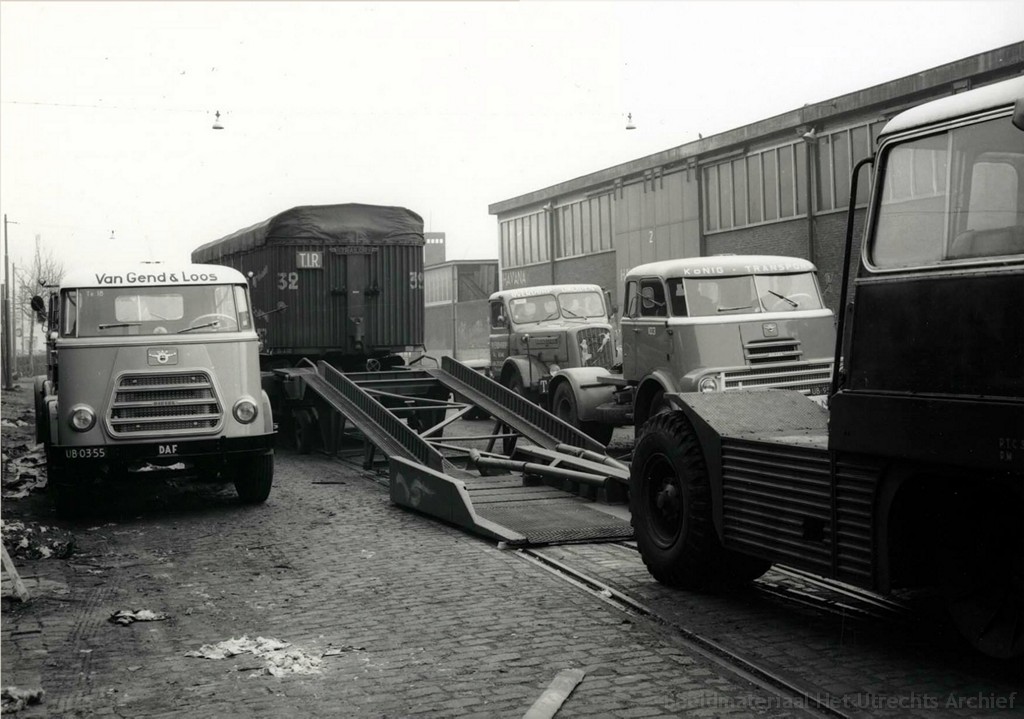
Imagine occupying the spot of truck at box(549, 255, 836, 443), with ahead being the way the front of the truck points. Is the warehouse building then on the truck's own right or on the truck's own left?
on the truck's own left

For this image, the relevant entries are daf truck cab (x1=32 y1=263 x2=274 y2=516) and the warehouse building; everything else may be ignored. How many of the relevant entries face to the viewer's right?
0

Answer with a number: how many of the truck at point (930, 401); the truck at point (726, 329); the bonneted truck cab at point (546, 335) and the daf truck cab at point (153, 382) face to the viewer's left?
0

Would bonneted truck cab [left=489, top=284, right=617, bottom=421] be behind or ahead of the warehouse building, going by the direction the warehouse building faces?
ahead

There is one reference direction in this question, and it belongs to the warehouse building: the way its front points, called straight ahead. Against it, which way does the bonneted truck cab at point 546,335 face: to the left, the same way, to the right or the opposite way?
to the left

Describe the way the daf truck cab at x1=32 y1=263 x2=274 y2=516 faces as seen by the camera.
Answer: facing the viewer

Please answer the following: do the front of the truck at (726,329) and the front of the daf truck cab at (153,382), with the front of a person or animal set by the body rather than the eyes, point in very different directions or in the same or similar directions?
same or similar directions

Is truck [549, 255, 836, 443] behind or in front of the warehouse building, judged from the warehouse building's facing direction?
in front

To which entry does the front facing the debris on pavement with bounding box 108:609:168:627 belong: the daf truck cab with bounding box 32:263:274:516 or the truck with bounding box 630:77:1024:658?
the daf truck cab

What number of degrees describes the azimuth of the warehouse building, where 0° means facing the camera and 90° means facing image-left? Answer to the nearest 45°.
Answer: approximately 45°

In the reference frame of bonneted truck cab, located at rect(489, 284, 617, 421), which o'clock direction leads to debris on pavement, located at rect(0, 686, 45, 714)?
The debris on pavement is roughly at 2 o'clock from the bonneted truck cab.

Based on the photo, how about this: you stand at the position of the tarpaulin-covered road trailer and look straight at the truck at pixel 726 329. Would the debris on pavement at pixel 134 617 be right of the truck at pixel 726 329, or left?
right

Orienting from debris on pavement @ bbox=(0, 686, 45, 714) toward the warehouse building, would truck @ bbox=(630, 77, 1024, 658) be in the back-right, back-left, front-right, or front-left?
front-right

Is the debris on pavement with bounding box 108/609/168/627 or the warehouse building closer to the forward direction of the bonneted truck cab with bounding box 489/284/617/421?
the debris on pavement

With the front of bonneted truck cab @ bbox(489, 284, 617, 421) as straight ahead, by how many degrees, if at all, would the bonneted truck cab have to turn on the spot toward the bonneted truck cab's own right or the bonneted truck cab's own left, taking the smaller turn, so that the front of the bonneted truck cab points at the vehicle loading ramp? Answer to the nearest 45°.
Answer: approximately 45° to the bonneted truck cab's own right

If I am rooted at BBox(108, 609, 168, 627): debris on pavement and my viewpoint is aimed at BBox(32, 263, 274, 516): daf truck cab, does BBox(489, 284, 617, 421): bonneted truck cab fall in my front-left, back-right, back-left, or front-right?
front-right

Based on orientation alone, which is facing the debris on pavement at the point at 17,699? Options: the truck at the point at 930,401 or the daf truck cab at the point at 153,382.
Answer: the daf truck cab
